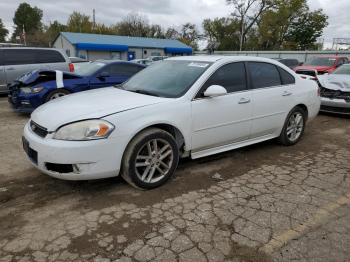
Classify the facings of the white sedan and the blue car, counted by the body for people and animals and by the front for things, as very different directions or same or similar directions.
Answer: same or similar directions

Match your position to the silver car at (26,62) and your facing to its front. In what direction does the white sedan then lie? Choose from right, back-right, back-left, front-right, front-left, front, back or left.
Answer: left

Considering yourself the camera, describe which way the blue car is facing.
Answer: facing the viewer and to the left of the viewer

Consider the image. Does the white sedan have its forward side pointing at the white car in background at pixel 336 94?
no

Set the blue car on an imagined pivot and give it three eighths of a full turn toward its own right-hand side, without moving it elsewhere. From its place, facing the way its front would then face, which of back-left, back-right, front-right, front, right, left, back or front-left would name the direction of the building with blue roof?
front

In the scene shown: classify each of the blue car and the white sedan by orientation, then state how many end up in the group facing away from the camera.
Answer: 0

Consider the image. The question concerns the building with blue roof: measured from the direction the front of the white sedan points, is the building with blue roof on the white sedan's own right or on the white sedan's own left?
on the white sedan's own right

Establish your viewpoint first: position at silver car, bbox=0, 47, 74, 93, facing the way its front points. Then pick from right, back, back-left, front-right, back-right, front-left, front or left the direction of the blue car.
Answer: left

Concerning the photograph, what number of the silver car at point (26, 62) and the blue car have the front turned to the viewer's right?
0

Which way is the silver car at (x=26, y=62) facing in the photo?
to the viewer's left

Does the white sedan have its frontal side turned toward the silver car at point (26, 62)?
no

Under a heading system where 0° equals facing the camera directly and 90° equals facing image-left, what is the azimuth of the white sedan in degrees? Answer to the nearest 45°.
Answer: approximately 45°

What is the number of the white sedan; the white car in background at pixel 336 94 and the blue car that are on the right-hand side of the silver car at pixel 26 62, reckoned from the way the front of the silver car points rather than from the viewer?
0

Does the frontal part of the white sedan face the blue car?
no
